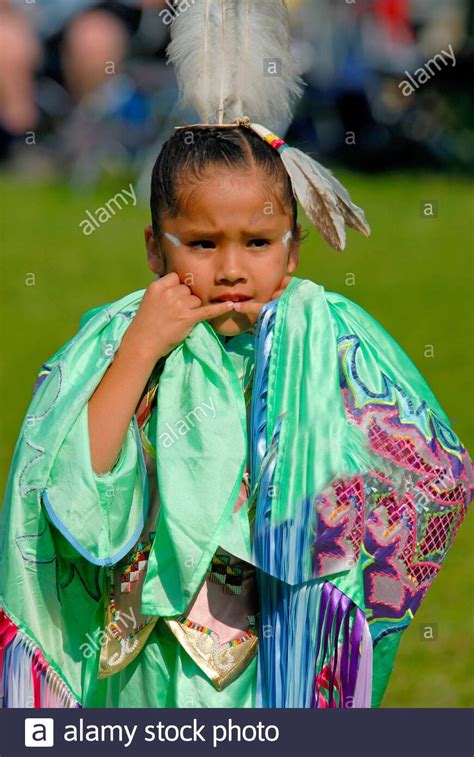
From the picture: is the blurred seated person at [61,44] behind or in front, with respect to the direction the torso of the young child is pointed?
behind

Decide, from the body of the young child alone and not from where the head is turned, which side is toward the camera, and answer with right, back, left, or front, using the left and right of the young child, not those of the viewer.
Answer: front
